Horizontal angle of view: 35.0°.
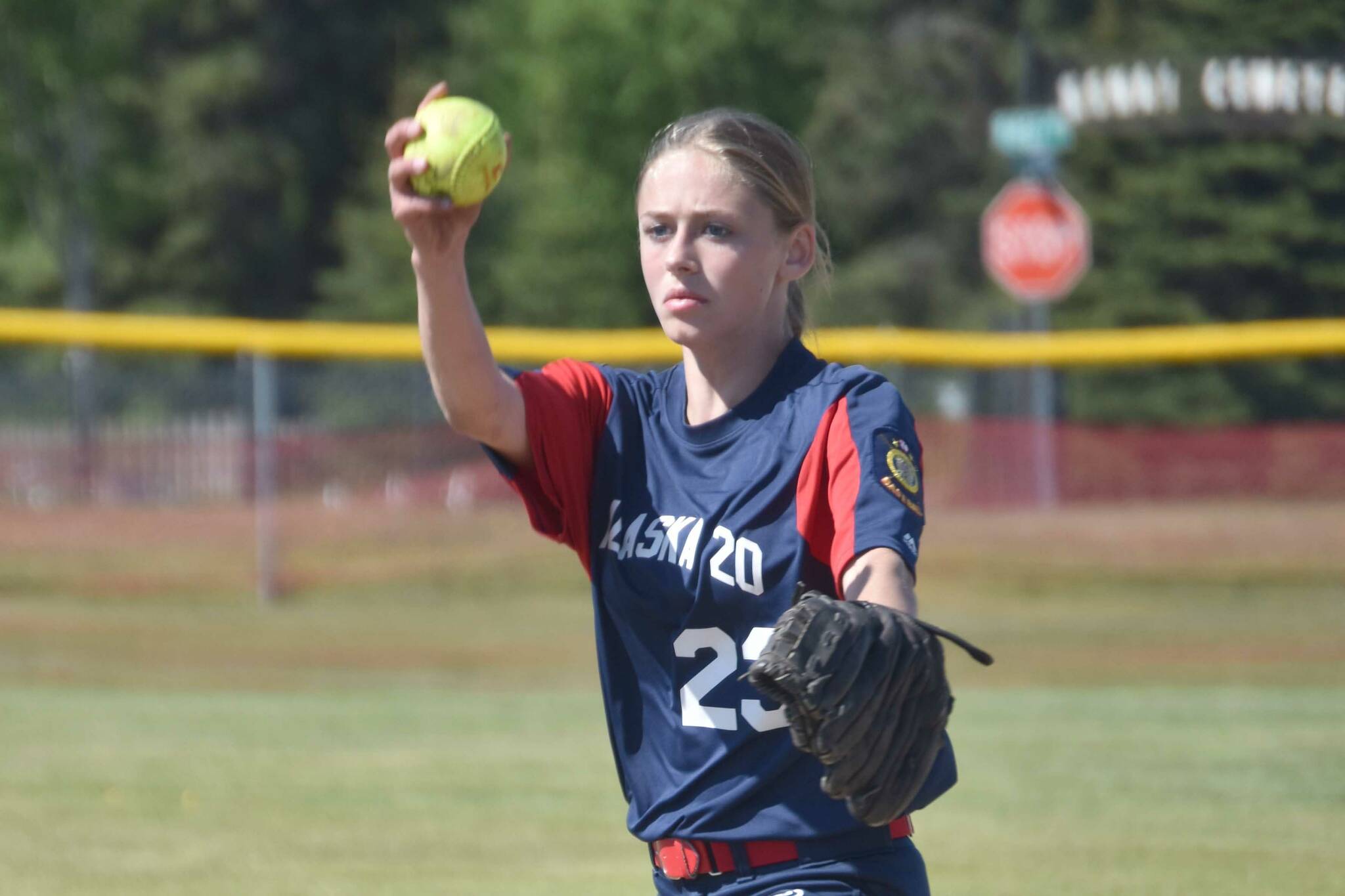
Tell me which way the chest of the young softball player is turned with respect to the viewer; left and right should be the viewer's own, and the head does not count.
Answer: facing the viewer and to the left of the viewer

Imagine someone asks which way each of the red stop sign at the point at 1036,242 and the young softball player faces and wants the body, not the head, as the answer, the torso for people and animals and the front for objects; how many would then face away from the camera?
0

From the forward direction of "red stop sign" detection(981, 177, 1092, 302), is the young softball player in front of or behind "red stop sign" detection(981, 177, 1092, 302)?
in front

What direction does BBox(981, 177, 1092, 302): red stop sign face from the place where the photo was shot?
facing the viewer

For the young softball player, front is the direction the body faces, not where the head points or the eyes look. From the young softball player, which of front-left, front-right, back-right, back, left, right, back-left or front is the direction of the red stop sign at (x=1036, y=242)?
back-right
